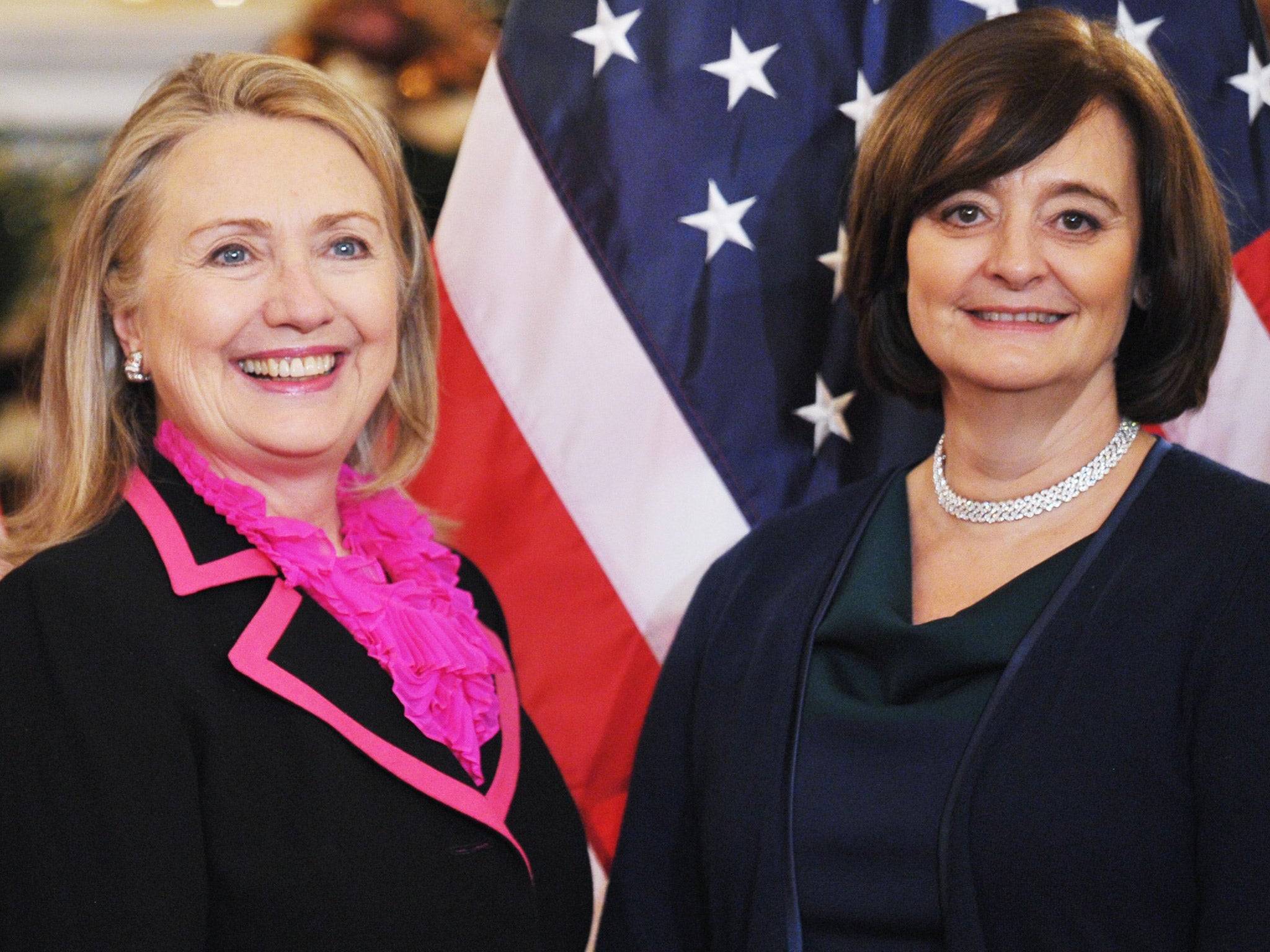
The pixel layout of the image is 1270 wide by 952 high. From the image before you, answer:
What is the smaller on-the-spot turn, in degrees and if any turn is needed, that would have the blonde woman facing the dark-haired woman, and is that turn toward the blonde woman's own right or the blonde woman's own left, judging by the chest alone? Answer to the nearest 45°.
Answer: approximately 45° to the blonde woman's own left

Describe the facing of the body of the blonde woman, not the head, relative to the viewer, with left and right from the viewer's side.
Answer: facing the viewer and to the right of the viewer
